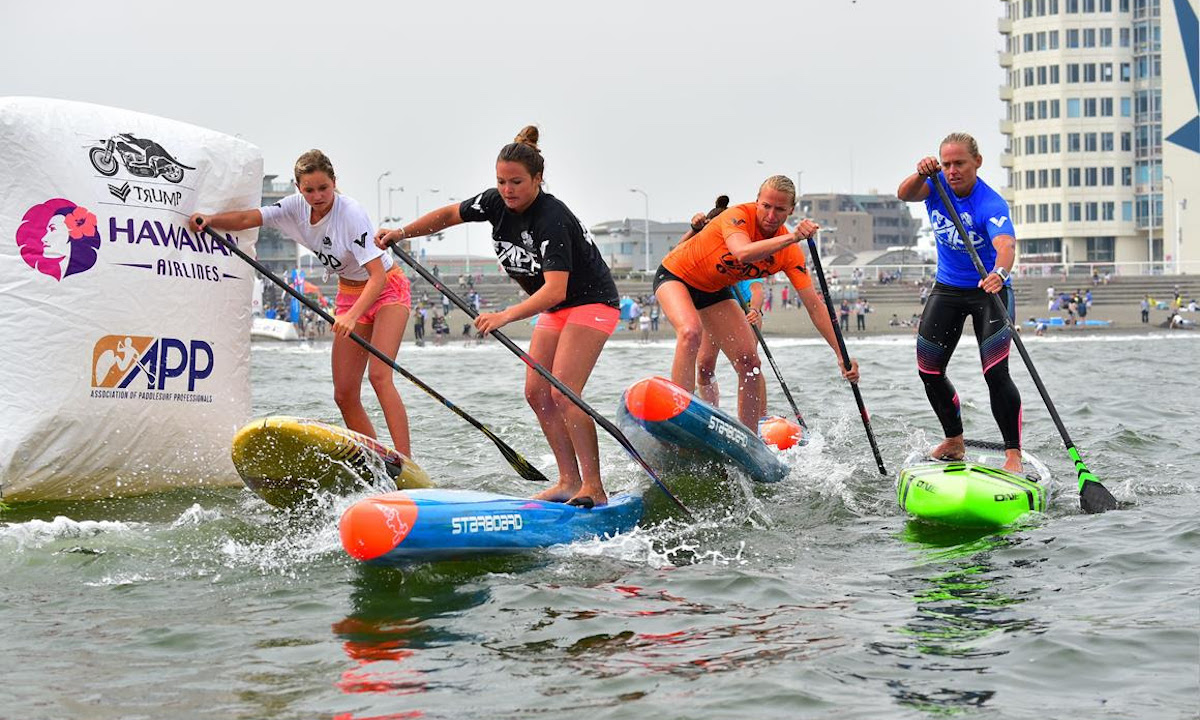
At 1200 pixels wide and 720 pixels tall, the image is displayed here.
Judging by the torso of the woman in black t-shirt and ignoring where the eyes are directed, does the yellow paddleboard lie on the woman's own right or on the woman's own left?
on the woman's own right

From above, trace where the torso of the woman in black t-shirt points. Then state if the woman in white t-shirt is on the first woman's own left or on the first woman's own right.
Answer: on the first woman's own right

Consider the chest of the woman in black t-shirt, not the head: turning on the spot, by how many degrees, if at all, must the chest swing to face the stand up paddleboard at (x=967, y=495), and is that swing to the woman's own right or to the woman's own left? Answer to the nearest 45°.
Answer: approximately 135° to the woman's own left

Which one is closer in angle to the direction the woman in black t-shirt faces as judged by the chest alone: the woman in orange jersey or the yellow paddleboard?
the yellow paddleboard

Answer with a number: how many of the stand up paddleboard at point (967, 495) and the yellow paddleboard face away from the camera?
0

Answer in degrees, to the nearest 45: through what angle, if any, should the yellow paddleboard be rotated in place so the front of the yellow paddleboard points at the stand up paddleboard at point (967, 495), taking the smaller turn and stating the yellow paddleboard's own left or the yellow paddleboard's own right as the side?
approximately 135° to the yellow paddleboard's own left

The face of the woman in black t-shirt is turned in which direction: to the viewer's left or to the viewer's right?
to the viewer's left

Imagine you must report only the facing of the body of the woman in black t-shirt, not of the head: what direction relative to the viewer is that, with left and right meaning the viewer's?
facing the viewer and to the left of the viewer

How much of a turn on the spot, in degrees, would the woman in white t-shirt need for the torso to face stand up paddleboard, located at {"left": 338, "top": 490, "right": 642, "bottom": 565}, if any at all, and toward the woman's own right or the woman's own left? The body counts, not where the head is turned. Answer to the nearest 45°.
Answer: approximately 45° to the woman's own left
